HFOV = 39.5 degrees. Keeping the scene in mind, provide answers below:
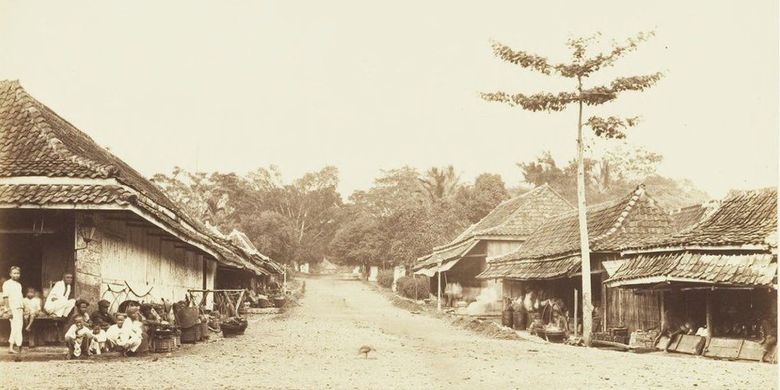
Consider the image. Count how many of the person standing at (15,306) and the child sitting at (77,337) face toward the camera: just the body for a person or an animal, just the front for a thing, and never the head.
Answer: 2

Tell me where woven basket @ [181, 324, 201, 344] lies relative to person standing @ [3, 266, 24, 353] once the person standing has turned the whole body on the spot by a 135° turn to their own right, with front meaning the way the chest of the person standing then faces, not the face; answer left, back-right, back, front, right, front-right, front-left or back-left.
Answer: right

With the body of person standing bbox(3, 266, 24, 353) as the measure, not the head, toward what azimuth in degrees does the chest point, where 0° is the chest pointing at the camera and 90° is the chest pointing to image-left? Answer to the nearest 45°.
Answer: approximately 0°

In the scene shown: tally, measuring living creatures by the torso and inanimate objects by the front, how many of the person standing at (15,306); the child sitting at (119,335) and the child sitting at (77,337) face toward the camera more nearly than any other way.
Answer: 3

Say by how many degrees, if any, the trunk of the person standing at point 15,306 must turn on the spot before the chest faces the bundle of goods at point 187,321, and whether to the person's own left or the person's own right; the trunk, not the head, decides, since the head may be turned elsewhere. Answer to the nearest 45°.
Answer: approximately 135° to the person's own left

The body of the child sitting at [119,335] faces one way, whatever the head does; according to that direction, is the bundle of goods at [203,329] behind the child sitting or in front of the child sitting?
behind

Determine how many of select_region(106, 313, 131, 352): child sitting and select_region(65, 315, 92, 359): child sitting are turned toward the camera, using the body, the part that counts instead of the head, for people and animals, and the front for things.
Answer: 2

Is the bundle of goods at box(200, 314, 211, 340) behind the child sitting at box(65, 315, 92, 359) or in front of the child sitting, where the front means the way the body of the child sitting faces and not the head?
behind

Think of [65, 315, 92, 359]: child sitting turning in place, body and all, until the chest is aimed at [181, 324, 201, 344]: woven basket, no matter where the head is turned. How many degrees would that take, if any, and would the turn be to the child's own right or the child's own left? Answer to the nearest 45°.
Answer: approximately 135° to the child's own left

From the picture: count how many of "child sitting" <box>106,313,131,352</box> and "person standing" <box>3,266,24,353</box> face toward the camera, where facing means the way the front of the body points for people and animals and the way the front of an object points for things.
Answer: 2
